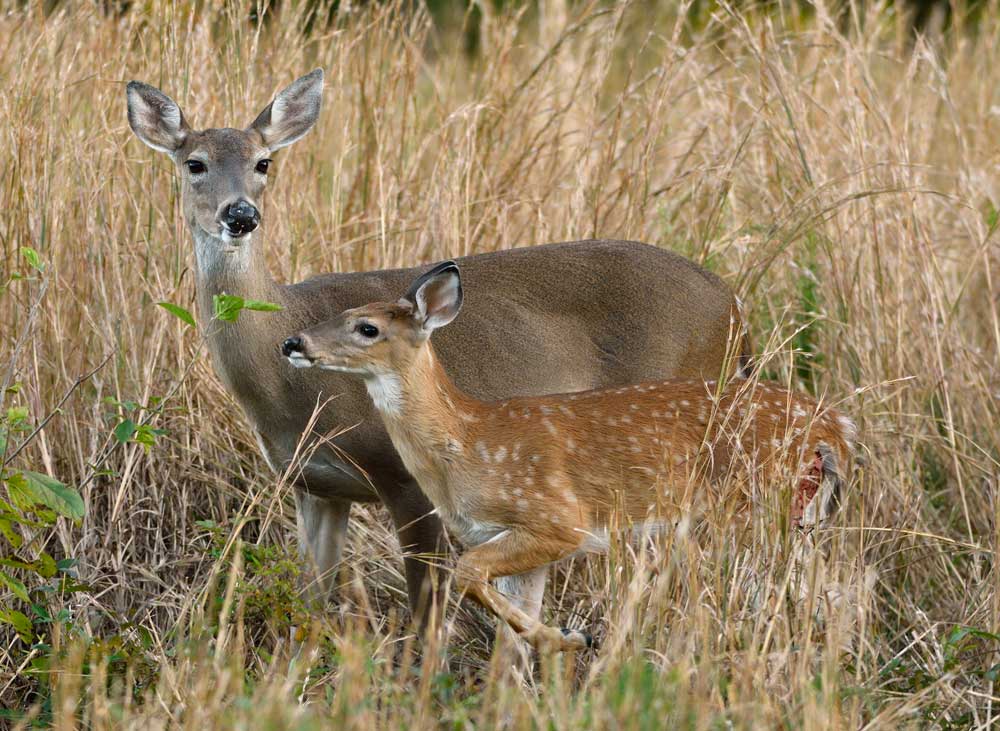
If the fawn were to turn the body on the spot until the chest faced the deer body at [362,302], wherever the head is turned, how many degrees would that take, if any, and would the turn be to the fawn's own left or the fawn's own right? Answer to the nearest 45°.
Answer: approximately 45° to the fawn's own right

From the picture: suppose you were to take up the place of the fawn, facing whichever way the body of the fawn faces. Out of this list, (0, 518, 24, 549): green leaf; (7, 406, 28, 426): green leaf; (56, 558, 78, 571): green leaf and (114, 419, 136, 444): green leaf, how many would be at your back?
0

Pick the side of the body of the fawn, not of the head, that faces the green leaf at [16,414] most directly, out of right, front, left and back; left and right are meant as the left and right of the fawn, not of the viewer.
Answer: front

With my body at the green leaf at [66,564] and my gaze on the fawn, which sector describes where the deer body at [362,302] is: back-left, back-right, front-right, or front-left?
front-left

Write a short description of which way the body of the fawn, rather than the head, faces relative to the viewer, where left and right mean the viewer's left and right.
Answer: facing to the left of the viewer

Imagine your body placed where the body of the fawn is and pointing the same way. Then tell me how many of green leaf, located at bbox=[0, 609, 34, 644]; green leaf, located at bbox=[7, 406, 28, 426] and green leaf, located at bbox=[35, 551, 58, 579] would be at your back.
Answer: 0

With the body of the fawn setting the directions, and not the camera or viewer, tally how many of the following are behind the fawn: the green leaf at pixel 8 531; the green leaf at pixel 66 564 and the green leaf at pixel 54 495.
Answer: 0

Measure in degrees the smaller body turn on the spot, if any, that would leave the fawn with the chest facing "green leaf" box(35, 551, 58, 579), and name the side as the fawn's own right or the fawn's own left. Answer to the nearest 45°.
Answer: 0° — it already faces it

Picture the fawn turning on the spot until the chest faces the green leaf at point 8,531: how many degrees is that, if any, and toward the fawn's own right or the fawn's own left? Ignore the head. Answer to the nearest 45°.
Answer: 0° — it already faces it
